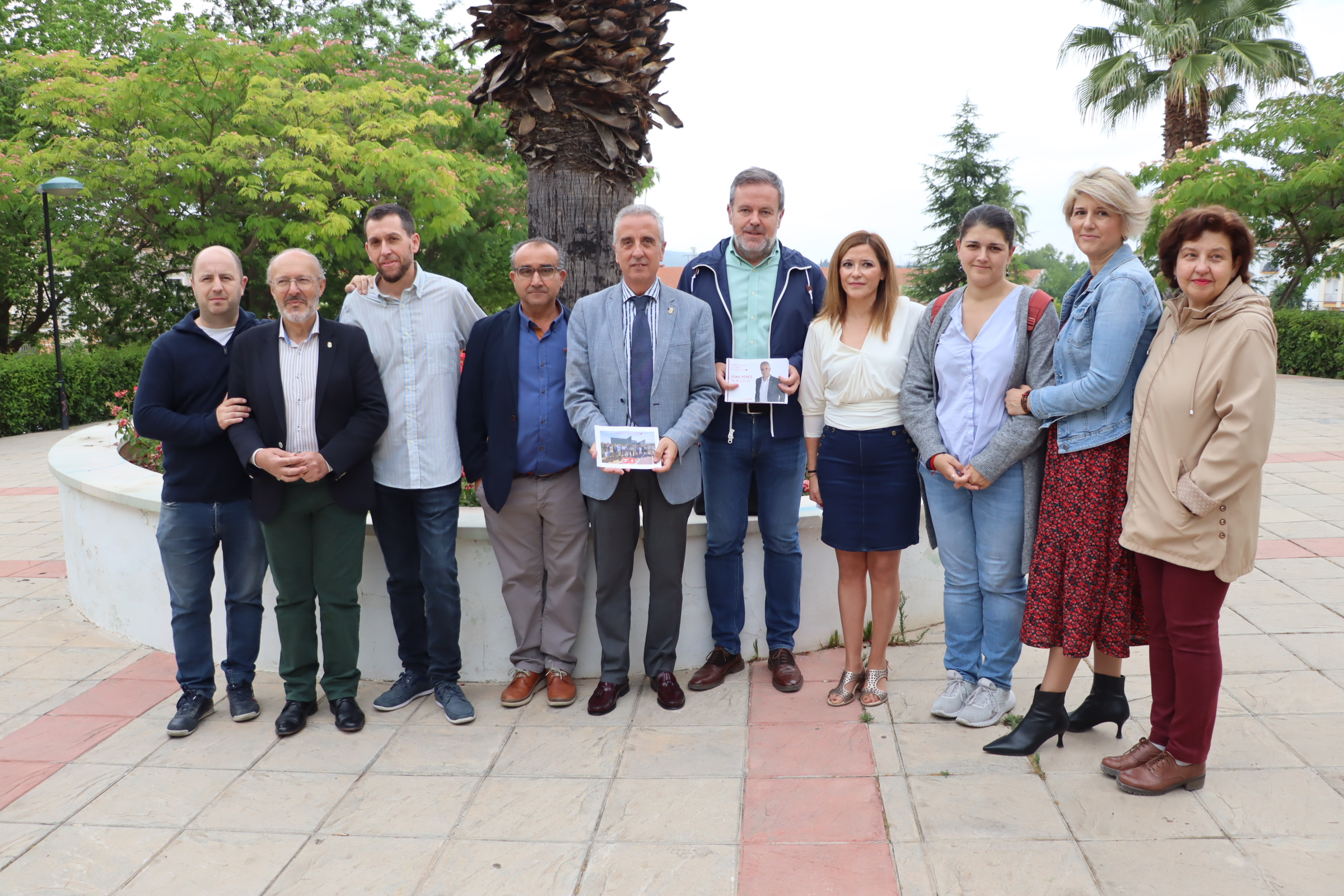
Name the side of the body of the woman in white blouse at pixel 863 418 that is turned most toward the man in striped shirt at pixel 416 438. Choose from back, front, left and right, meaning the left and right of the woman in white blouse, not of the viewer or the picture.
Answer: right

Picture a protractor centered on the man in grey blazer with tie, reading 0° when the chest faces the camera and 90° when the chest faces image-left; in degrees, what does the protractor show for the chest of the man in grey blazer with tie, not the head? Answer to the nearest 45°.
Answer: approximately 0°

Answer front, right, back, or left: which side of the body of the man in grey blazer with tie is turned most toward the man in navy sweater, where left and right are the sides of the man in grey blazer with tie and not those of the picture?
right

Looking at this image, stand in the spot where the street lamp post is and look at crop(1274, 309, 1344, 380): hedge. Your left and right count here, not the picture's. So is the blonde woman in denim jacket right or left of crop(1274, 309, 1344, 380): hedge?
right

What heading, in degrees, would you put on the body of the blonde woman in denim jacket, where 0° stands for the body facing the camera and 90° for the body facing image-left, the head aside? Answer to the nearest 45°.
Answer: approximately 45°

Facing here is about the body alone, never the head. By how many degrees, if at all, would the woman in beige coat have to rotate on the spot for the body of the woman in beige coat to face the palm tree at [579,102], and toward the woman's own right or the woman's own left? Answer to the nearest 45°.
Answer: approximately 45° to the woman's own right

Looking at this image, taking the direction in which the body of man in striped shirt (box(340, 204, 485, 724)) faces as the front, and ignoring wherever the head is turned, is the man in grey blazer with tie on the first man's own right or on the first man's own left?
on the first man's own left

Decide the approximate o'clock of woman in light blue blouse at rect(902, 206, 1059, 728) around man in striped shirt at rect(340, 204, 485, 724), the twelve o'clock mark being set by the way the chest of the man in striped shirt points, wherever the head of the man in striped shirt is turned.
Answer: The woman in light blue blouse is roughly at 10 o'clock from the man in striped shirt.

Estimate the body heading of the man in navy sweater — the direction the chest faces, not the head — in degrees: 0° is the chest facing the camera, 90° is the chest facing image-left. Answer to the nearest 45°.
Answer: approximately 0°
